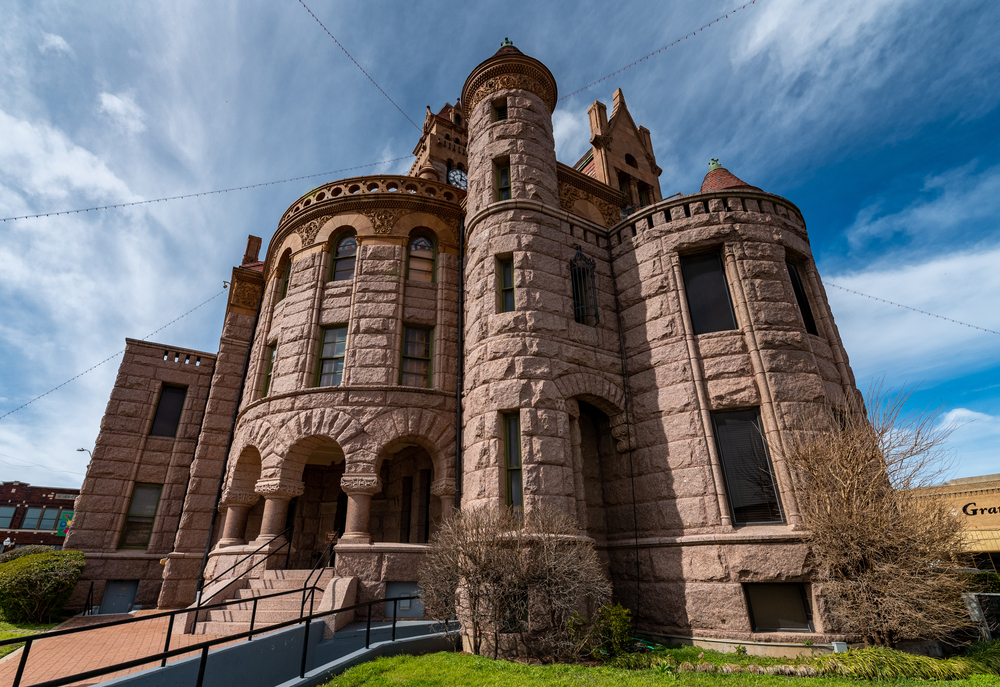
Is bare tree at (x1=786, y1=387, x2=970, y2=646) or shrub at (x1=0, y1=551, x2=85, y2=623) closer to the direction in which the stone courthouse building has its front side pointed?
the shrub

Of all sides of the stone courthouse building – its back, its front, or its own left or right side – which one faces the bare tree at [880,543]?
left

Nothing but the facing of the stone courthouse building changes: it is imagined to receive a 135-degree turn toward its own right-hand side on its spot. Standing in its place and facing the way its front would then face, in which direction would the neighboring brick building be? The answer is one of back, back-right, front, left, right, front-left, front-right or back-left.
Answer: front-left

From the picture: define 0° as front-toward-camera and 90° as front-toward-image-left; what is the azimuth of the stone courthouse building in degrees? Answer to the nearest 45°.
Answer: approximately 45°

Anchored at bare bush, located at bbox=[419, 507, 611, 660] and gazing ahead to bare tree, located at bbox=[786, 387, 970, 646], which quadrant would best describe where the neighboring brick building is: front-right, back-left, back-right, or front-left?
back-left

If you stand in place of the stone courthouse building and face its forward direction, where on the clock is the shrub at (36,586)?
The shrub is roughly at 2 o'clock from the stone courthouse building.
